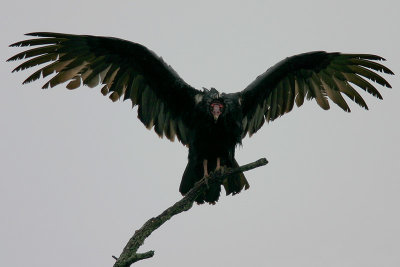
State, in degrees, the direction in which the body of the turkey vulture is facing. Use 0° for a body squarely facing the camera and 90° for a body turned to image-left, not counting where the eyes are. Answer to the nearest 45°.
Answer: approximately 0°
